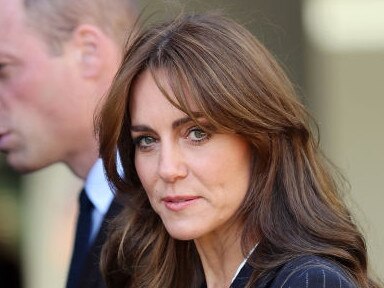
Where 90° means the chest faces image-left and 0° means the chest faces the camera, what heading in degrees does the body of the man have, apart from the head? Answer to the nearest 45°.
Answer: approximately 90°

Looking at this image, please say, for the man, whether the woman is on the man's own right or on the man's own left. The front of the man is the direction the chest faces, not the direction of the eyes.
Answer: on the man's own left

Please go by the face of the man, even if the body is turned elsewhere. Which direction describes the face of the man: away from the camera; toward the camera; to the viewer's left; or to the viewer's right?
to the viewer's left

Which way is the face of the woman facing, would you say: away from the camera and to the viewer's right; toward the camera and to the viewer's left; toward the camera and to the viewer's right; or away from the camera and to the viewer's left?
toward the camera and to the viewer's left
